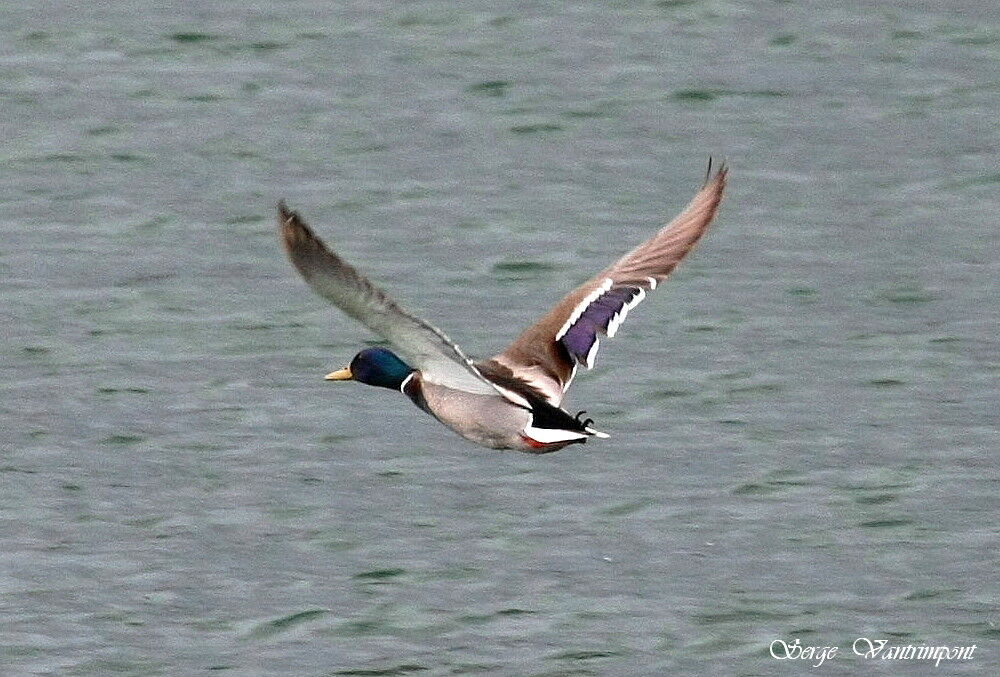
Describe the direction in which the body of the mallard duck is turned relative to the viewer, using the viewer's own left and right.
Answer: facing away from the viewer and to the left of the viewer
